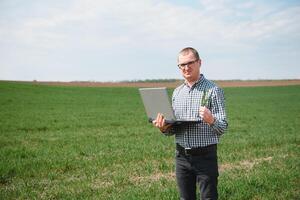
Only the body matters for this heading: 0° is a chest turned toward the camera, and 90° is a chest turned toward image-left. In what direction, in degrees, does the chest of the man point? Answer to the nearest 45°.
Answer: approximately 45°
